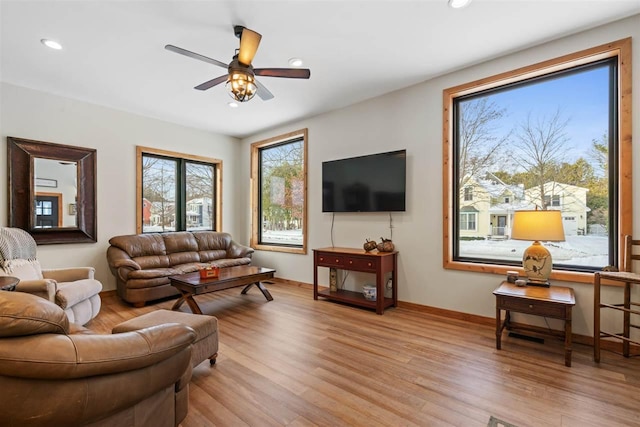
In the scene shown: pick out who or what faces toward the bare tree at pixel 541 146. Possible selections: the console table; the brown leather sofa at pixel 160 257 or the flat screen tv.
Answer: the brown leather sofa

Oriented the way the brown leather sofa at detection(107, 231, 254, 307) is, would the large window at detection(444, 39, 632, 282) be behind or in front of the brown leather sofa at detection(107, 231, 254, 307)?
in front

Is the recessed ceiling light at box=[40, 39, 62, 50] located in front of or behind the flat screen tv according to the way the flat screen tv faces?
in front

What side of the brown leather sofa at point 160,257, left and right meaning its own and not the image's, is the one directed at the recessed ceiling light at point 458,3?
front

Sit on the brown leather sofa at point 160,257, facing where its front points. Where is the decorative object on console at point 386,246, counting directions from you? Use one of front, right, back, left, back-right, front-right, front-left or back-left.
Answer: front

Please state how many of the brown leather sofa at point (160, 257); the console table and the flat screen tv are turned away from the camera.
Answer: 0

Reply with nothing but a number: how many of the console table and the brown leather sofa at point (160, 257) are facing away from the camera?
0

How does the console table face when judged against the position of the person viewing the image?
facing the viewer and to the left of the viewer

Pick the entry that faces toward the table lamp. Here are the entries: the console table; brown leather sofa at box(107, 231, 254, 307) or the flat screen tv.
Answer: the brown leather sofa

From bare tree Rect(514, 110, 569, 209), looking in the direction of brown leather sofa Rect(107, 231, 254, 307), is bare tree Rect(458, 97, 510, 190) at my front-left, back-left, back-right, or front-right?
front-right

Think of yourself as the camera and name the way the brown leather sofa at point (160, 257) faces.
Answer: facing the viewer and to the right of the viewer

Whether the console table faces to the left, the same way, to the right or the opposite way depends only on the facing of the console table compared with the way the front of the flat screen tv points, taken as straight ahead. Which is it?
the same way

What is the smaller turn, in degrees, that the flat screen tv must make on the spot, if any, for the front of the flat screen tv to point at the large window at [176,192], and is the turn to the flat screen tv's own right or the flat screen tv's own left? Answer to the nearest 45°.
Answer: approximately 45° to the flat screen tv's own right
